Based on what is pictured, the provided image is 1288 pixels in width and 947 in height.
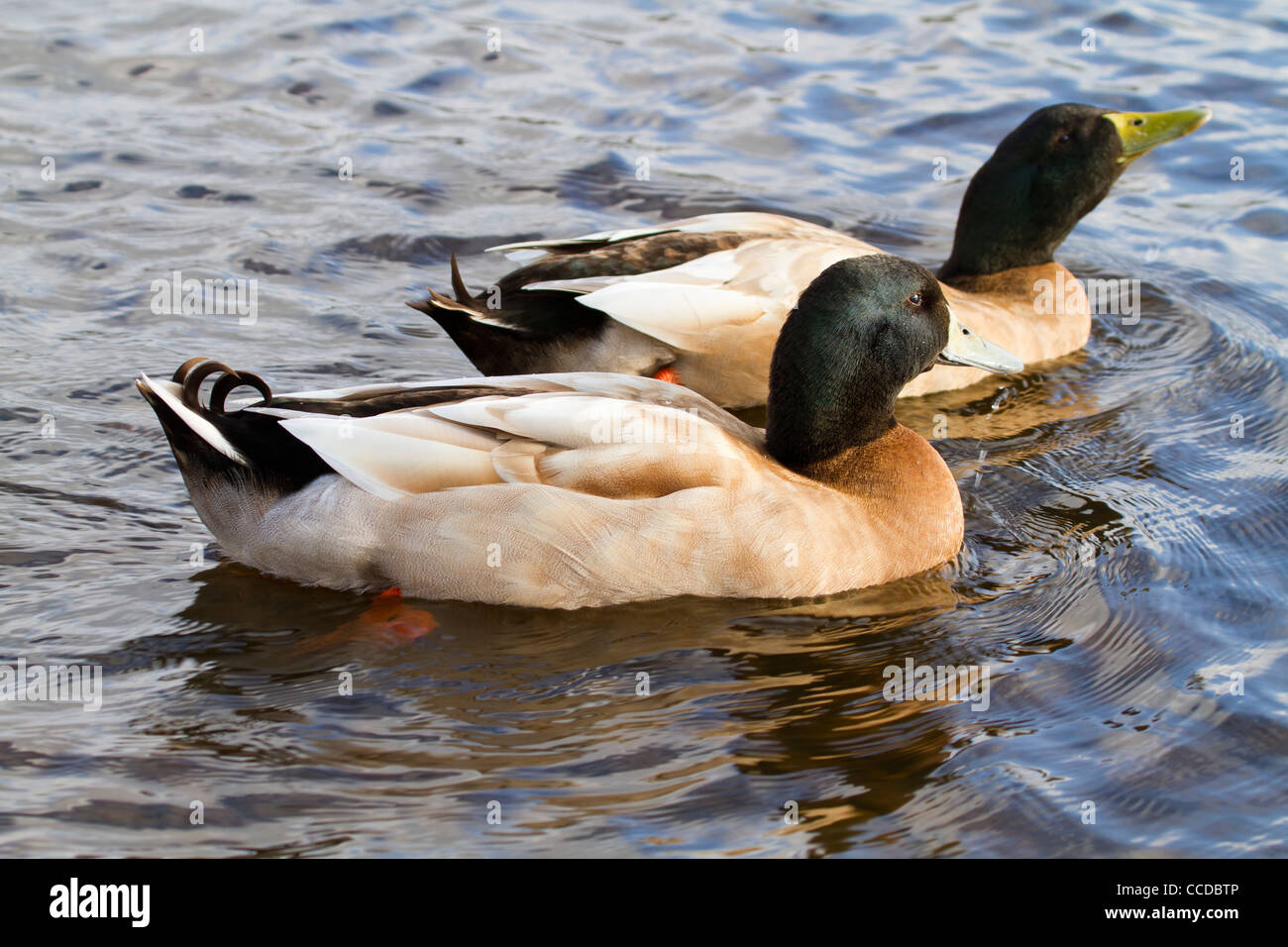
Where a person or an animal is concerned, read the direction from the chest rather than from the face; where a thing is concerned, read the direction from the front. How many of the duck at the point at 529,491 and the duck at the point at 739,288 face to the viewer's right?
2

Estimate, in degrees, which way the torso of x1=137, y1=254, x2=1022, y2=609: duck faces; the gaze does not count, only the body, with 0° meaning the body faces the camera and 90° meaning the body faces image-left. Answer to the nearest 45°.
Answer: approximately 270°

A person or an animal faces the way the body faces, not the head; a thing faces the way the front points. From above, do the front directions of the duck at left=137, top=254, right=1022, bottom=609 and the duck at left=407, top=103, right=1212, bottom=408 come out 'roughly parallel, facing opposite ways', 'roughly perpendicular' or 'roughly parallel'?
roughly parallel

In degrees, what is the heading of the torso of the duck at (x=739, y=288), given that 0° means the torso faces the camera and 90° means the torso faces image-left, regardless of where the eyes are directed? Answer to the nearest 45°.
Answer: approximately 270°

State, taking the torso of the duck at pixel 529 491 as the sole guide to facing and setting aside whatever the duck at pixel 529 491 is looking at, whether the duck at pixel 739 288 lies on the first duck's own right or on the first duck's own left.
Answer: on the first duck's own left

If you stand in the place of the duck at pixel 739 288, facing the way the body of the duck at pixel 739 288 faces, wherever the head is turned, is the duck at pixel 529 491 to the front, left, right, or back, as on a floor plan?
right
